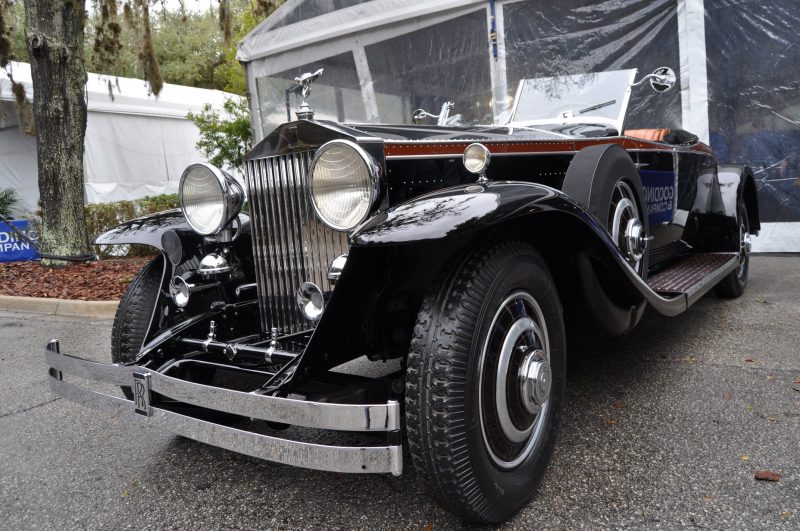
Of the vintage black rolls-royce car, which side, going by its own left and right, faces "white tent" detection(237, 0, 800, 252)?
back

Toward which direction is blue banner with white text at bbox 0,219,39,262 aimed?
toward the camera

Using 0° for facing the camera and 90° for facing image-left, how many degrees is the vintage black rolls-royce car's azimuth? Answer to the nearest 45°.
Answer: approximately 45°

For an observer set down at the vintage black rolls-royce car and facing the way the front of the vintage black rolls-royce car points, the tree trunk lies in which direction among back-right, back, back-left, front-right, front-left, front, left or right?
right

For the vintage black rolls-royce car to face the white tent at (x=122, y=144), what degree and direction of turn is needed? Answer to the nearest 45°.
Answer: approximately 90° to its right

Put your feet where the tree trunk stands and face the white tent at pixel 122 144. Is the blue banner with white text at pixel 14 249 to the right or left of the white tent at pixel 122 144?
left
